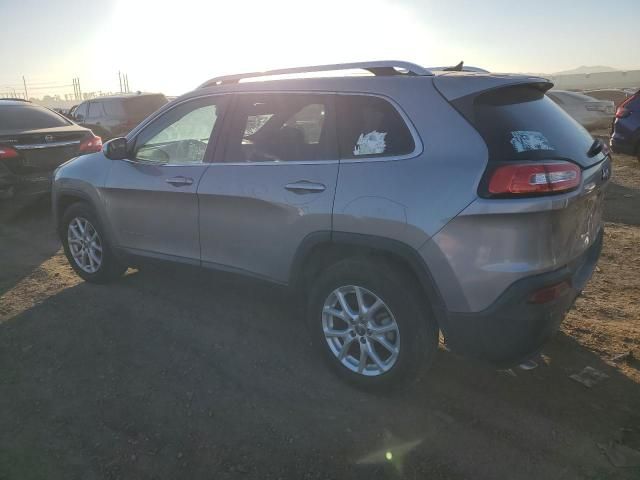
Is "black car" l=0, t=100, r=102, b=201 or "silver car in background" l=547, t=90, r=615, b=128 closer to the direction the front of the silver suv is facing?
the black car

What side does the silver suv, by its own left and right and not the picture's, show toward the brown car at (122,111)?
front

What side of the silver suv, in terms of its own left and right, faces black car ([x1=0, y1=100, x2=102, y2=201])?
front

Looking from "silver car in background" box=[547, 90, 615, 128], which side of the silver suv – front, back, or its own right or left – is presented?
right

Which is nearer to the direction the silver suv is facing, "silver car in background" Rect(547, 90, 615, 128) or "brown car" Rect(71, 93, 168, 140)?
the brown car

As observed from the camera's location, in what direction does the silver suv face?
facing away from the viewer and to the left of the viewer
